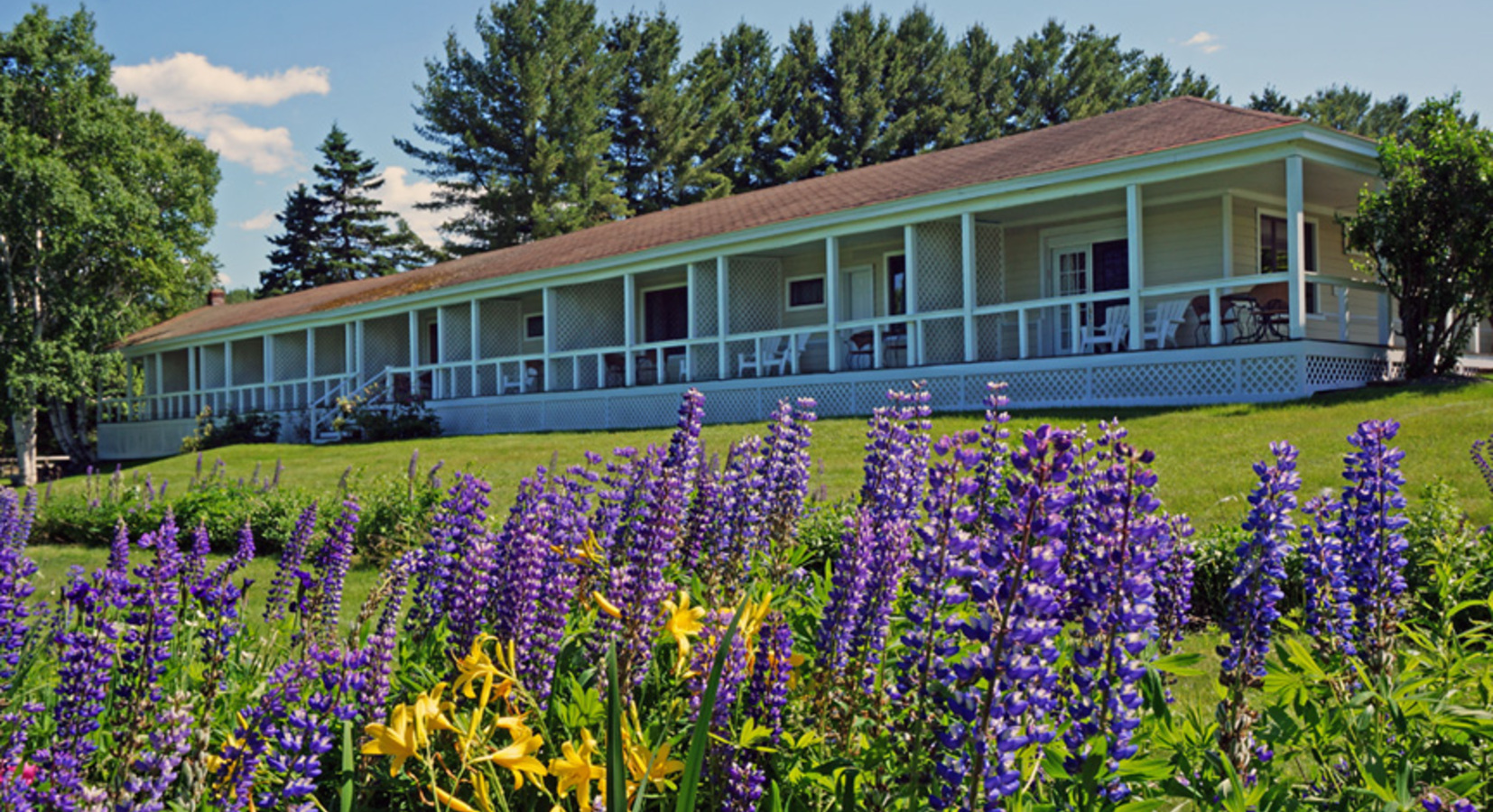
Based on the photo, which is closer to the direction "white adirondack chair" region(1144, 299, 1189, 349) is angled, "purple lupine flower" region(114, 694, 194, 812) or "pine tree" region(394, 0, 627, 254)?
the purple lupine flower

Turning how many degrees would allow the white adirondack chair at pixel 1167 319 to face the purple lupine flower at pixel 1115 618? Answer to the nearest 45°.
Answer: approximately 45° to its left

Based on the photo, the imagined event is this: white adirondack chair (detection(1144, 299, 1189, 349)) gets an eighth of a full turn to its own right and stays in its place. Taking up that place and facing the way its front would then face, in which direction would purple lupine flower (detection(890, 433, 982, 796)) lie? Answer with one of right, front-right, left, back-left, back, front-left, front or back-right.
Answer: left

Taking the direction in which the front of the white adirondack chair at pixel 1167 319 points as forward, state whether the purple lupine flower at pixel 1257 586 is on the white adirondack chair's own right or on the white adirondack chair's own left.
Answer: on the white adirondack chair's own left

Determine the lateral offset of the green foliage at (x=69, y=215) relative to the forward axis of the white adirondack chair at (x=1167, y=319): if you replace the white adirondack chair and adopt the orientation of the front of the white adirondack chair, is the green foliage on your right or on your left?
on your right

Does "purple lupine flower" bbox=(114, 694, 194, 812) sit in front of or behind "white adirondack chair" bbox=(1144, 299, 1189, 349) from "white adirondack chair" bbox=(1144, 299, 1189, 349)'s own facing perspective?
in front

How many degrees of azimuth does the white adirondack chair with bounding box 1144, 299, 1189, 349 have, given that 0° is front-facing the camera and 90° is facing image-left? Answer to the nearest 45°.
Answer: approximately 45°

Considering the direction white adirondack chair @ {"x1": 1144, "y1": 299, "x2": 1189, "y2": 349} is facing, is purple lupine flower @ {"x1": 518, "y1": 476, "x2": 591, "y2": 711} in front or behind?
in front
